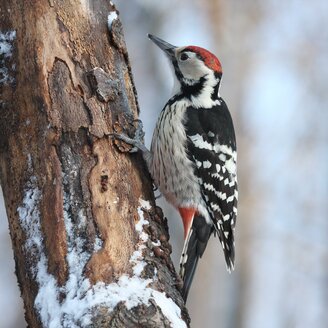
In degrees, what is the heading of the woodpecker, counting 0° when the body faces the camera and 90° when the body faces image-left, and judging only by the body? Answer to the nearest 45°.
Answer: approximately 90°
